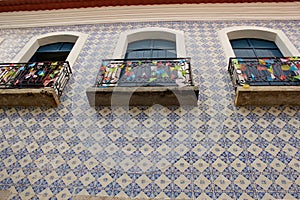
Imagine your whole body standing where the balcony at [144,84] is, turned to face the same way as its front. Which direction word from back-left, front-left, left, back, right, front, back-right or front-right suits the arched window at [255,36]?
left

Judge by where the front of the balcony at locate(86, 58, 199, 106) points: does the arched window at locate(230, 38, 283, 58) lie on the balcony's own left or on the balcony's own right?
on the balcony's own left

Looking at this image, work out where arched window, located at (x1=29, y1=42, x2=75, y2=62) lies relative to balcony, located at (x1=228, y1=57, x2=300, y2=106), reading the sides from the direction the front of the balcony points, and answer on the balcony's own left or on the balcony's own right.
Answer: on the balcony's own right

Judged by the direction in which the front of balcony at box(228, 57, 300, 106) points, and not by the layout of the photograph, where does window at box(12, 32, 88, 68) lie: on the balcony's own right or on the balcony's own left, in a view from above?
on the balcony's own right

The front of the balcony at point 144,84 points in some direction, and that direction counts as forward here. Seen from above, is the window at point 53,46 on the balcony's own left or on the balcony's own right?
on the balcony's own right

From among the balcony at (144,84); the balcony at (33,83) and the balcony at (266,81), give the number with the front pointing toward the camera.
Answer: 3

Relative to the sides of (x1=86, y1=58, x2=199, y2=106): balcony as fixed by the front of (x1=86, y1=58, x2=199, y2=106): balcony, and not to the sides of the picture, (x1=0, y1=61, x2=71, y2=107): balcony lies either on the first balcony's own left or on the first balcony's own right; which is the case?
on the first balcony's own right

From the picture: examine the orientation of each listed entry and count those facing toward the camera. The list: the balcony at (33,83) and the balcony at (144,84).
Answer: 2

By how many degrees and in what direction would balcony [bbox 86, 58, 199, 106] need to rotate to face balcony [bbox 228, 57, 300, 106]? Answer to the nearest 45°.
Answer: approximately 90° to its left
